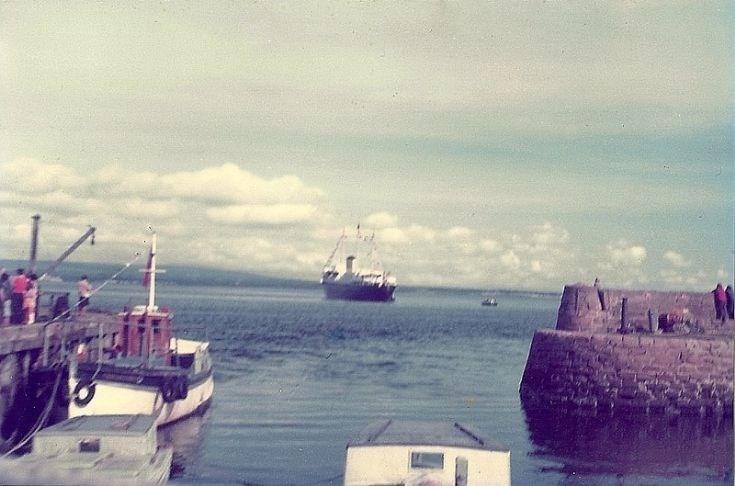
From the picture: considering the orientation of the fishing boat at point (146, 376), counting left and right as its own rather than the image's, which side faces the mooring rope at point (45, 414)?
back

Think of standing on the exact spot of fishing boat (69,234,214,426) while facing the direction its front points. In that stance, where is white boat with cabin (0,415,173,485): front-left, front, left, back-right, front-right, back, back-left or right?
back-right

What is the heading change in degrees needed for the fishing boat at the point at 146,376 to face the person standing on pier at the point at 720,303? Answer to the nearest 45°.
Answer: approximately 45° to its right

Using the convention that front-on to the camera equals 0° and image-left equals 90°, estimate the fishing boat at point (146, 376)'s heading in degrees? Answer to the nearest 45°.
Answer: approximately 225°
